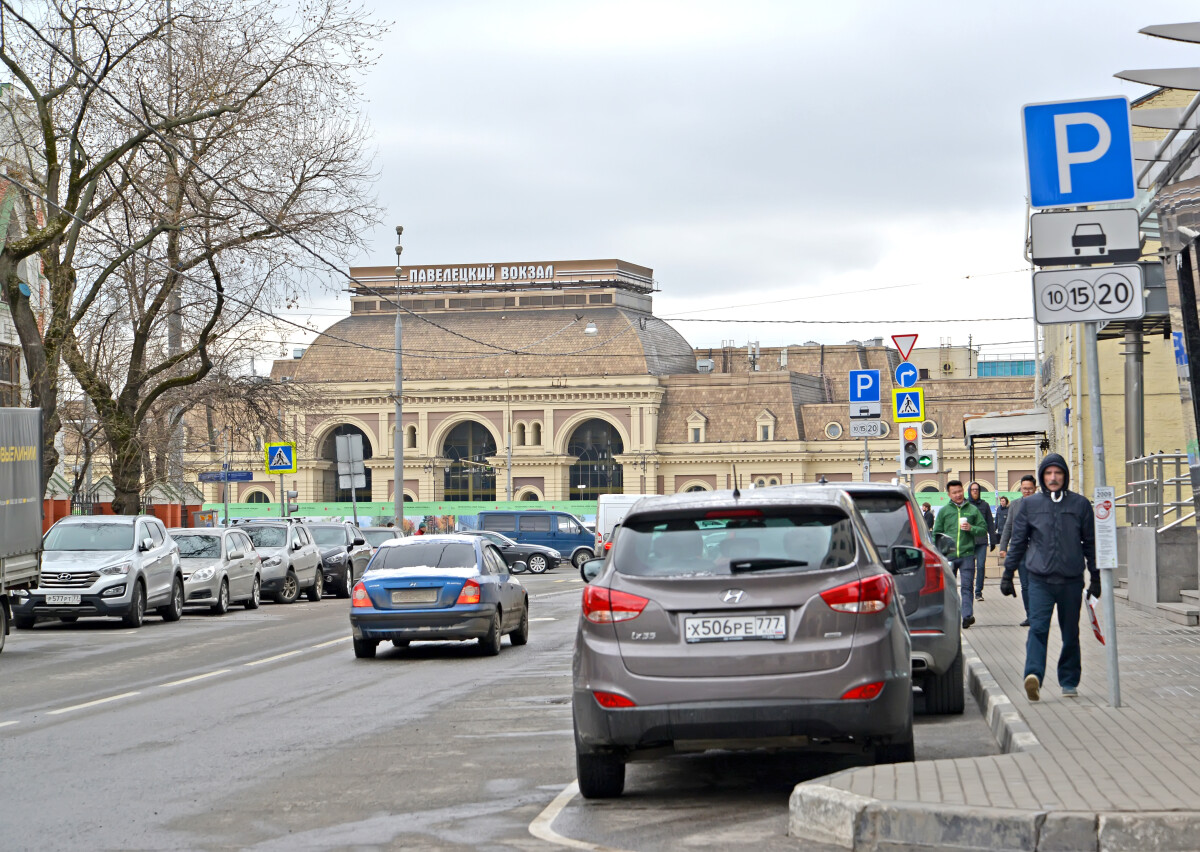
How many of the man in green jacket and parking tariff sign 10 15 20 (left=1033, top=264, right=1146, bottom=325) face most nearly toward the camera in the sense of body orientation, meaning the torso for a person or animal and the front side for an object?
2

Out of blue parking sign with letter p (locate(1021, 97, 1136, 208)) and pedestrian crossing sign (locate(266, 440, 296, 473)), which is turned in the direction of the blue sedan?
the pedestrian crossing sign

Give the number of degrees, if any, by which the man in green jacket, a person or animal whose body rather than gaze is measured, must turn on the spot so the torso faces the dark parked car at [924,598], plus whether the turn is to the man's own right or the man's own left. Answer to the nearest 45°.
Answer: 0° — they already face it

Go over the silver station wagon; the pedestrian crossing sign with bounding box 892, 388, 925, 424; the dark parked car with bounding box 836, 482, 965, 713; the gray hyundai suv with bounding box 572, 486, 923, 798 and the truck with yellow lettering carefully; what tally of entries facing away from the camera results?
2

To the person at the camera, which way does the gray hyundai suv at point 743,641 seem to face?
facing away from the viewer

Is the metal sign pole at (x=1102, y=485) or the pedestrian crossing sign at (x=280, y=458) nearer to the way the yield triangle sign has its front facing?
the metal sign pole

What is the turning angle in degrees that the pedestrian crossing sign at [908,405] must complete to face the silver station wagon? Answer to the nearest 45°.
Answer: approximately 90° to its right

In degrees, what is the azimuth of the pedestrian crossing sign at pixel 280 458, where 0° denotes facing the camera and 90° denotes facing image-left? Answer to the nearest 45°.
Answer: approximately 0°

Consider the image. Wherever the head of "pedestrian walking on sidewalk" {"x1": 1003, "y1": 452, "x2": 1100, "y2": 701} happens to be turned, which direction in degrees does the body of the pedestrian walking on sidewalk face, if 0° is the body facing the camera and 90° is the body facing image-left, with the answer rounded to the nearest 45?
approximately 0°

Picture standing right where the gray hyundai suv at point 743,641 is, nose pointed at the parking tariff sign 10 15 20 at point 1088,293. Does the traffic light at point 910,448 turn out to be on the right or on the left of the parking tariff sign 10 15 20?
left
